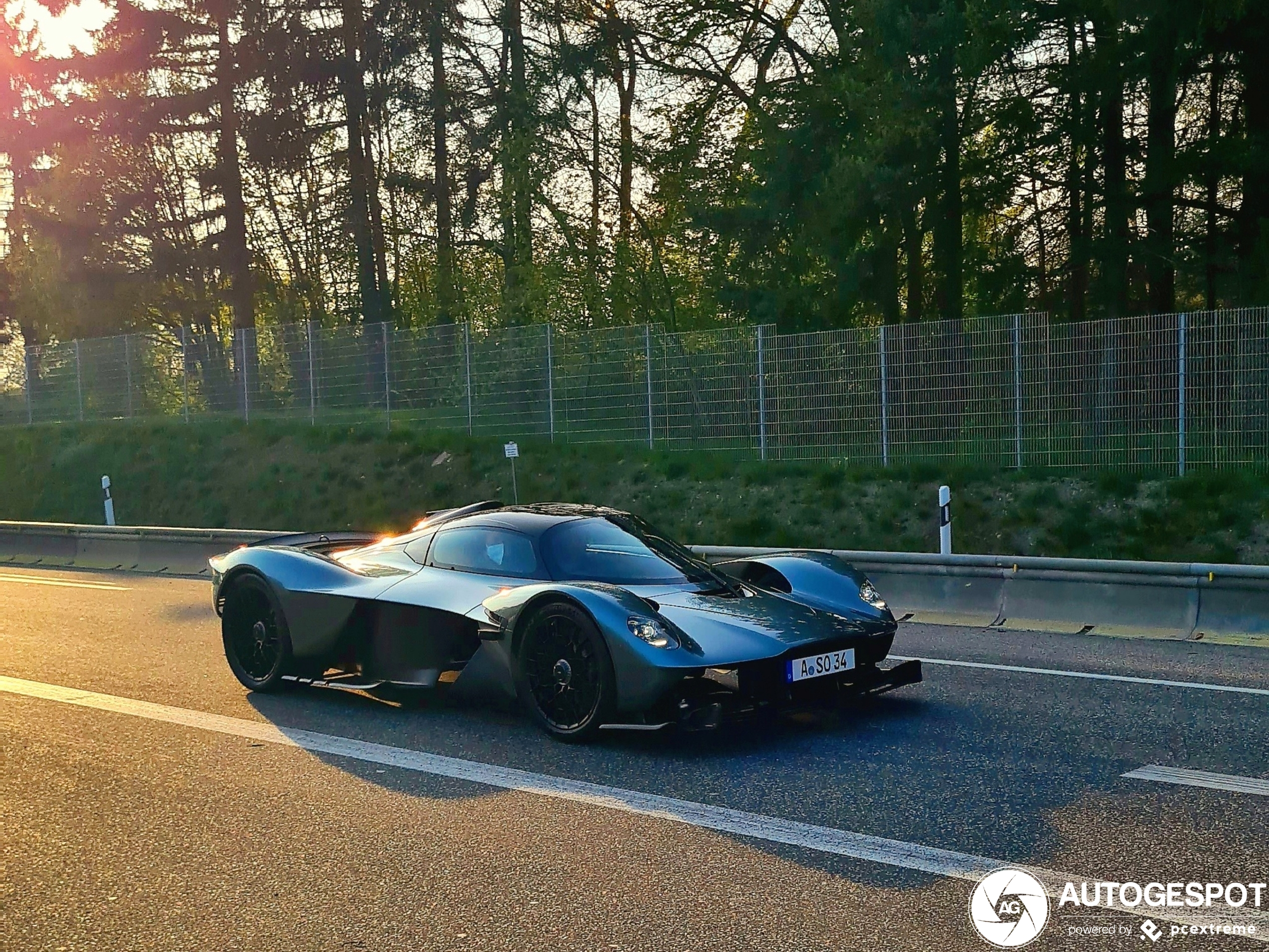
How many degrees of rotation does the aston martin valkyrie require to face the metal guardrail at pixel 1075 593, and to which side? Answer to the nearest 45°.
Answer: approximately 90° to its left

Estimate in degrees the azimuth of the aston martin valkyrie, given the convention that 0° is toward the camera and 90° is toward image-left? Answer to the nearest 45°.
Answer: approximately 315°

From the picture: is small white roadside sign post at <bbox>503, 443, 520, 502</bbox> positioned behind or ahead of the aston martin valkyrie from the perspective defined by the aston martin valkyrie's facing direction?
behind

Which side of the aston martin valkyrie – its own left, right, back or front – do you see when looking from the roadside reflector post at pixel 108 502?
back

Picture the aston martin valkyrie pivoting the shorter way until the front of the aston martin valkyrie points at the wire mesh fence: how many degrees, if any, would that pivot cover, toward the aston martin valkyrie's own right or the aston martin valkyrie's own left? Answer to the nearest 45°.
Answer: approximately 135° to the aston martin valkyrie's own left

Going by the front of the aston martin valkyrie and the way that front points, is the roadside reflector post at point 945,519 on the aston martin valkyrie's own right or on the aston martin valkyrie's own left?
on the aston martin valkyrie's own left
